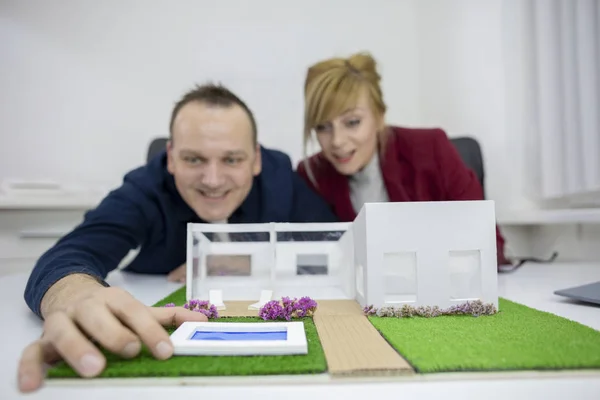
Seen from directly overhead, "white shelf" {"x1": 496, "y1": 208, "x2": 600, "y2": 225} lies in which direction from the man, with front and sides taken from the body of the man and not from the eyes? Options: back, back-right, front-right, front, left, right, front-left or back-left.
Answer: left

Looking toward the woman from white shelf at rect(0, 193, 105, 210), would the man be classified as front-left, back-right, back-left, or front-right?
front-right

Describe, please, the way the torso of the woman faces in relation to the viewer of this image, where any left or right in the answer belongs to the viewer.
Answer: facing the viewer and to the left of the viewer

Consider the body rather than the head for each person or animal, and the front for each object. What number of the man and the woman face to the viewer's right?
0

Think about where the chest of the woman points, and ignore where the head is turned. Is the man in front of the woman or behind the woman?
in front

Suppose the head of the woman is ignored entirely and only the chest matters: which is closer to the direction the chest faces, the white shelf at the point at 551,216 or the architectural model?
the architectural model

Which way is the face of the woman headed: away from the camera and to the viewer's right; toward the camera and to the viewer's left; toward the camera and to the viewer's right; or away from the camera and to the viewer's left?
toward the camera and to the viewer's left

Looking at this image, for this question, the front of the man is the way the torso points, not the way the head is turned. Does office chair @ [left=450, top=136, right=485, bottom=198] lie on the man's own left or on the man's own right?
on the man's own left

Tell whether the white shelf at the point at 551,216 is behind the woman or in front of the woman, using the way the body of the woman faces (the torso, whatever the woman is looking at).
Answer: behind

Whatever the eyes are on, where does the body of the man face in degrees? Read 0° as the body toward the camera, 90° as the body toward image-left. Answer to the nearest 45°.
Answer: approximately 0°

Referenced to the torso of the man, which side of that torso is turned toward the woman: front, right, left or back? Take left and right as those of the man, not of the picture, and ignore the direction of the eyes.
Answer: left
